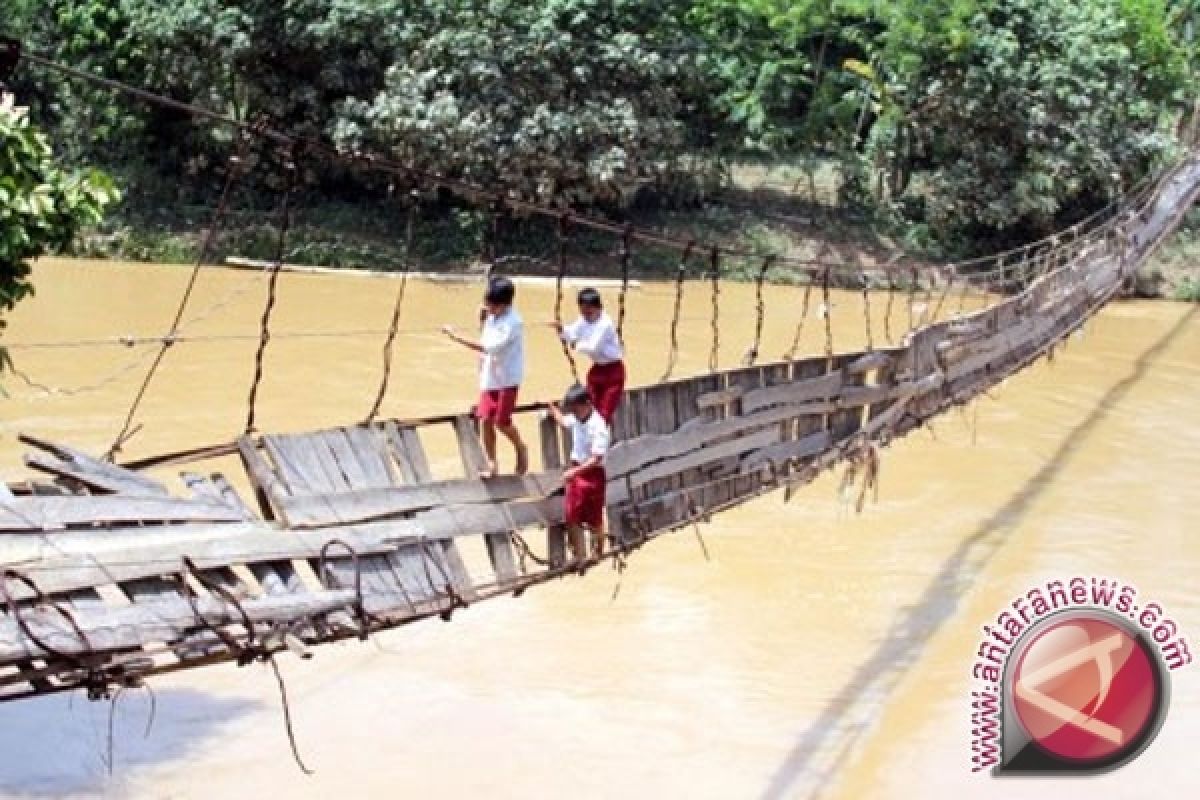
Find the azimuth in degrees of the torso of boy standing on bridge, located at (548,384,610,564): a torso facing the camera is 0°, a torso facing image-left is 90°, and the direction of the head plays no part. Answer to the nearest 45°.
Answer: approximately 45°

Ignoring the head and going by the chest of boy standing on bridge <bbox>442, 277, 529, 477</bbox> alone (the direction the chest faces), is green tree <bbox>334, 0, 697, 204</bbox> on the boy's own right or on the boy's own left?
on the boy's own right

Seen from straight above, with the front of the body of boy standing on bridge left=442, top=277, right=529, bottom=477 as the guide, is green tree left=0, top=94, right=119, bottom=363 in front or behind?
in front

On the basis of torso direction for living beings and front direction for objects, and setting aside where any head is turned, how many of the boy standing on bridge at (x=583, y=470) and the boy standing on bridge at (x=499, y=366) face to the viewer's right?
0

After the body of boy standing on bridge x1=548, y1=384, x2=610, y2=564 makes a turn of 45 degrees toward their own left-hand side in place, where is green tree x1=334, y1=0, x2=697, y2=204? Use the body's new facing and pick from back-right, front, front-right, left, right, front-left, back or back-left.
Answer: back

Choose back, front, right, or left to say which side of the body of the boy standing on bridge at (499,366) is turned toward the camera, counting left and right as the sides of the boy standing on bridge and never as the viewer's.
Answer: left
